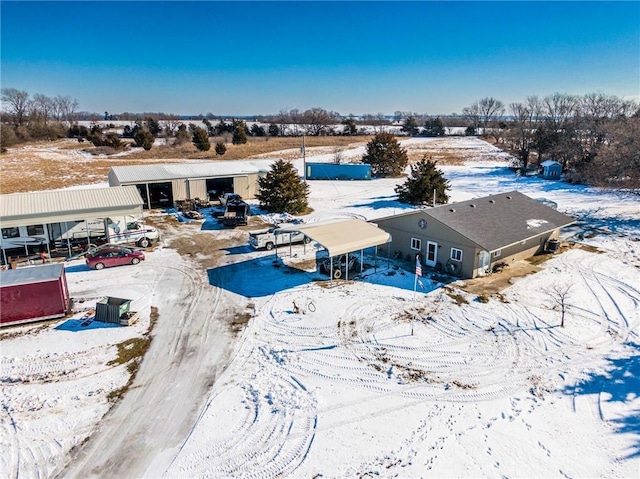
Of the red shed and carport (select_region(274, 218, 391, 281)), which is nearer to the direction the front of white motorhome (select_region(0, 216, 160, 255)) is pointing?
the carport

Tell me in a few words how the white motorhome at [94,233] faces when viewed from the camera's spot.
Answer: facing to the right of the viewer

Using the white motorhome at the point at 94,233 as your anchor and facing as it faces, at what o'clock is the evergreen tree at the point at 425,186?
The evergreen tree is roughly at 12 o'clock from the white motorhome.

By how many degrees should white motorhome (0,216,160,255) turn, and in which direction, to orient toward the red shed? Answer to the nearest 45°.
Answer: approximately 90° to its right

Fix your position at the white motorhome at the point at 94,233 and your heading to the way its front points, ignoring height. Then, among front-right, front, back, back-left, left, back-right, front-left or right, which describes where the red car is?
right

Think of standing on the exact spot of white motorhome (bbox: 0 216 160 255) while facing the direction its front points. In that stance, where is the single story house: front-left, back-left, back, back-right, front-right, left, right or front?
front-right

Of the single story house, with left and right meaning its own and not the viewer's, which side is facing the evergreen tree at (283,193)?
right
